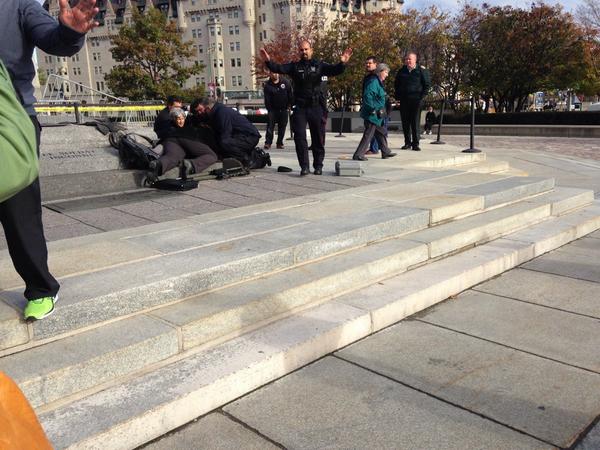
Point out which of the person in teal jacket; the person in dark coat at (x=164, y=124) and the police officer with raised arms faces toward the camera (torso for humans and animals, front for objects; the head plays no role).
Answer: the police officer with raised arms

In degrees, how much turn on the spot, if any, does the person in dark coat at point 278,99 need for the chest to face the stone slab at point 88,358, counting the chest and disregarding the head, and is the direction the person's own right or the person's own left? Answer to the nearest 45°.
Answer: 0° — they already face it

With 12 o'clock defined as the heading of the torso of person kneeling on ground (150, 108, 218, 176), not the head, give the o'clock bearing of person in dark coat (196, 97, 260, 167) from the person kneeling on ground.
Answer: The person in dark coat is roughly at 8 o'clock from the person kneeling on ground.

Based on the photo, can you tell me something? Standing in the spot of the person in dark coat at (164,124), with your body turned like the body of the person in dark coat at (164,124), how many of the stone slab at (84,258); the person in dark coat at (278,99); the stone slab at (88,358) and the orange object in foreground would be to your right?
3

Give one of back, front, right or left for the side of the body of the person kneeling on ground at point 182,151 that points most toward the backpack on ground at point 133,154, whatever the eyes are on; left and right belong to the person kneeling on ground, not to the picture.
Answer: right

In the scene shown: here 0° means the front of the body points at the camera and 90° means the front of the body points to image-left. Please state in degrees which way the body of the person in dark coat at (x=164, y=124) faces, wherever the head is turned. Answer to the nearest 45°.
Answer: approximately 270°

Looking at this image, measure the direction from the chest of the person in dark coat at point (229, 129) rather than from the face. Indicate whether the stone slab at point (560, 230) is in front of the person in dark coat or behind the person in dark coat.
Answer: behind
